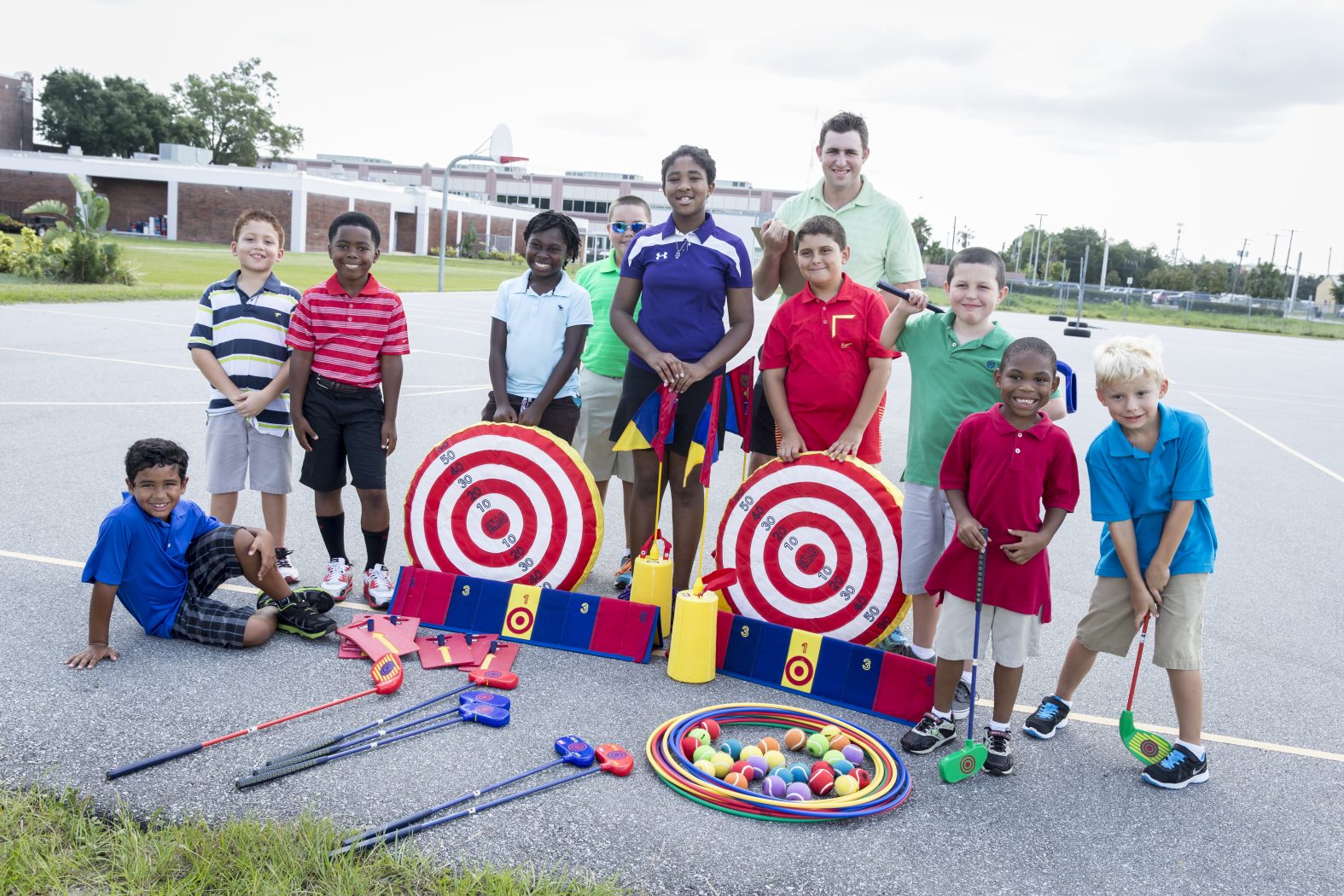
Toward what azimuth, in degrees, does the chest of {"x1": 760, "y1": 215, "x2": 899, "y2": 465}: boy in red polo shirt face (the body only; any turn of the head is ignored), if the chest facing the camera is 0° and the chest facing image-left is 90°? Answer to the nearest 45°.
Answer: approximately 0°

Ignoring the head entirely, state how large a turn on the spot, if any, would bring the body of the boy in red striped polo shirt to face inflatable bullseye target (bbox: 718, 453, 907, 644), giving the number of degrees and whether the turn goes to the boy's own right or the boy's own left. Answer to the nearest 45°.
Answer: approximately 45° to the boy's own left

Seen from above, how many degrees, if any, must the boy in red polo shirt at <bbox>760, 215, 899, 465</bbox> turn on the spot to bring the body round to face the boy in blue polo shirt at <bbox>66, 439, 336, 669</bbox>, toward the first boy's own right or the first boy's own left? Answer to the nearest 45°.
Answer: approximately 90° to the first boy's own right

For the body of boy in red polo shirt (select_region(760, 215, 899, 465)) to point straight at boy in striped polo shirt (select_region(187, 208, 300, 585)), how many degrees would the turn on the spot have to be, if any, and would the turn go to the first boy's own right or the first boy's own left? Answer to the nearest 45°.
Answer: approximately 90° to the first boy's own right

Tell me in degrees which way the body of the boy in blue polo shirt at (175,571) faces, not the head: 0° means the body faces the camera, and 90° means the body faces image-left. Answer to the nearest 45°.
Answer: approximately 315°

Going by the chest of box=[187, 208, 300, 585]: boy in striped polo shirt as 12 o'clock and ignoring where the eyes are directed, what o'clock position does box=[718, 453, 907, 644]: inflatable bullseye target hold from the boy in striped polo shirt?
The inflatable bullseye target is roughly at 10 o'clock from the boy in striped polo shirt.
